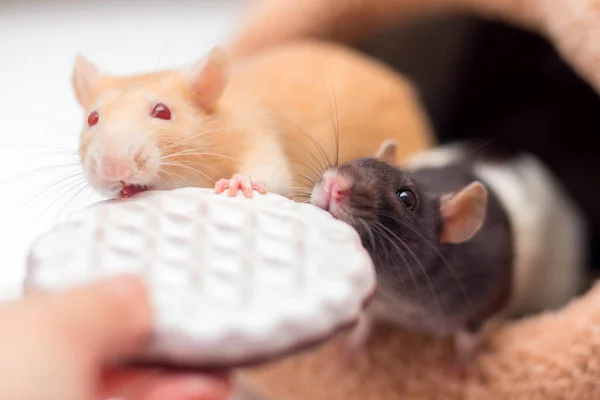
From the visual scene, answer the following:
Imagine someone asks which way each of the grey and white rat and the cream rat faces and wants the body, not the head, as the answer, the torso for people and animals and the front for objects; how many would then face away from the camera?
0

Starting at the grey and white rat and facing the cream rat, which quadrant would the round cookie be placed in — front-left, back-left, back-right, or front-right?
front-left

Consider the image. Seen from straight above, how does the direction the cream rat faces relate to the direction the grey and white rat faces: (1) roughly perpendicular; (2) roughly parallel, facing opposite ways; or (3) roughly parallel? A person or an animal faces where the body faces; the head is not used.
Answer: roughly parallel

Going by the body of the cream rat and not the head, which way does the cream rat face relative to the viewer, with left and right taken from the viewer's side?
facing the viewer and to the left of the viewer

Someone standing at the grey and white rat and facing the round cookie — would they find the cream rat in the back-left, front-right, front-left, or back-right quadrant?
front-right
